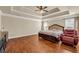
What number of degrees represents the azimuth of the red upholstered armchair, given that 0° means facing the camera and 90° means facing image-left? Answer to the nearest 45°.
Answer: approximately 45°

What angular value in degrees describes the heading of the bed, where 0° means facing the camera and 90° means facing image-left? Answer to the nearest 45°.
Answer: approximately 45°
